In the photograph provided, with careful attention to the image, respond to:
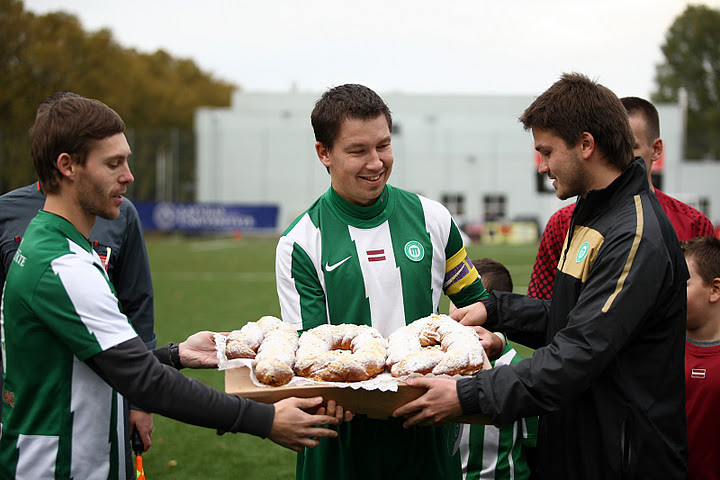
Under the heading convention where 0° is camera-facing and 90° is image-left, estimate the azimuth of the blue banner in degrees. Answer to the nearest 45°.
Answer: approximately 0°

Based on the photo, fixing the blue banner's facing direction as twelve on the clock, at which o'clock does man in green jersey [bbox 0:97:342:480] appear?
The man in green jersey is roughly at 12 o'clock from the blue banner.

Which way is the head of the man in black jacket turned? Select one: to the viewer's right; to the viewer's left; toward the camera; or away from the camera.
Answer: to the viewer's left

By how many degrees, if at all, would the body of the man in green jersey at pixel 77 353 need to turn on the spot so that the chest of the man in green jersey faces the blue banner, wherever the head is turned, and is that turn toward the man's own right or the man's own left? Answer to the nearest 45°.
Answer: approximately 90° to the man's own left

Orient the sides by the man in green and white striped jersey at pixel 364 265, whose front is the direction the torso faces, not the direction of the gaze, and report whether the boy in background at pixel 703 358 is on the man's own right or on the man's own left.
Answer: on the man's own left

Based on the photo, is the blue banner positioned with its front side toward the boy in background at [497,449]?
yes

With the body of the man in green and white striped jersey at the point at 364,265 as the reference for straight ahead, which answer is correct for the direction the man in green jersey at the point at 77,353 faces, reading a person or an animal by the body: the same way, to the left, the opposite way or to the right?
to the left

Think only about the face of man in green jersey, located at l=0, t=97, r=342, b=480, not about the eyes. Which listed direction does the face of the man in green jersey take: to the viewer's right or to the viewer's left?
to the viewer's right

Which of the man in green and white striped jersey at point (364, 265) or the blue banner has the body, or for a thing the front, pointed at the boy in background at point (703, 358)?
the blue banner

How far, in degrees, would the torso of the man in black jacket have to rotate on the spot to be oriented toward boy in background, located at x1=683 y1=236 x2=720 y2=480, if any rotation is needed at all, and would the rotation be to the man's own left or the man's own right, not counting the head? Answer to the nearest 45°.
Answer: approximately 135° to the man's own right

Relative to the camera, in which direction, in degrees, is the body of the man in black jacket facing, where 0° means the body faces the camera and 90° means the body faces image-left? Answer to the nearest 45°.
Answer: approximately 90°

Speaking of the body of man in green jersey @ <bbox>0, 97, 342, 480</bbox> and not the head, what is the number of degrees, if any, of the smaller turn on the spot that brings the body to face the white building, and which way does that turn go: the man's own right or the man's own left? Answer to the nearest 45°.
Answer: approximately 90° to the man's own left

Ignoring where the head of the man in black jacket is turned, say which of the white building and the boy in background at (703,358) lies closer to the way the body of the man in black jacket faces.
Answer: the white building

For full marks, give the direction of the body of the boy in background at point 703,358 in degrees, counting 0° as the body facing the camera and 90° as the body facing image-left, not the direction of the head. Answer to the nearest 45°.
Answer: approximately 45°
